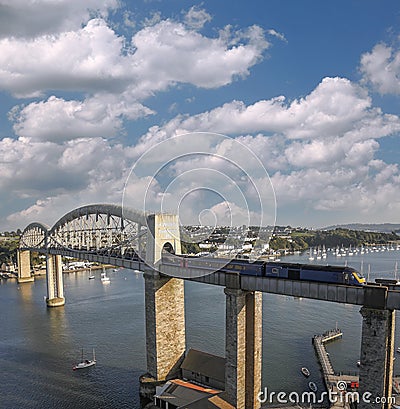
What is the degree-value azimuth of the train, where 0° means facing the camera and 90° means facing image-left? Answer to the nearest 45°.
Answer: approximately 315°

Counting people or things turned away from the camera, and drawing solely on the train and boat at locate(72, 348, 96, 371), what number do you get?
0

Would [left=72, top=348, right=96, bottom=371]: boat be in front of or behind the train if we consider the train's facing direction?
behind

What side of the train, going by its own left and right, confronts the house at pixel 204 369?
back
